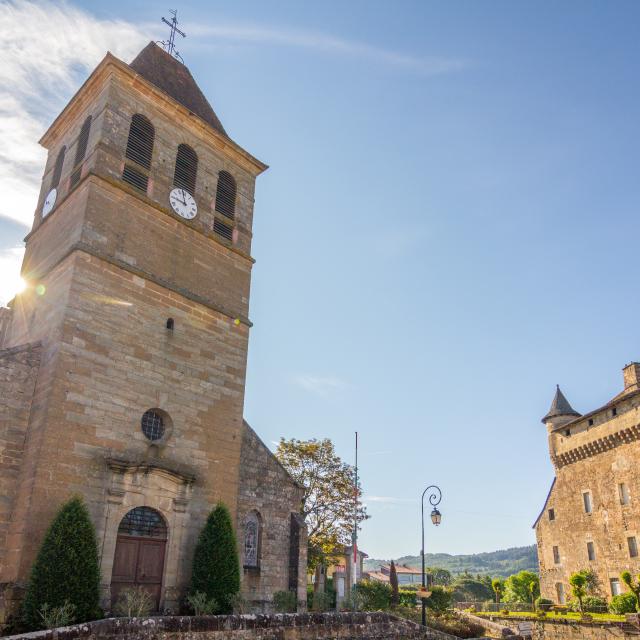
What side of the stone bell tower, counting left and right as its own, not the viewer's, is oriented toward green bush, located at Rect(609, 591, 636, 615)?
left

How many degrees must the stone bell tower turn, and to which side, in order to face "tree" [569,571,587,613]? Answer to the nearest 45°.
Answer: approximately 90° to its left

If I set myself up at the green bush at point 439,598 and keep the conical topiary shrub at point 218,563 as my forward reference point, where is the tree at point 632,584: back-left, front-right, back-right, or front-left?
back-left

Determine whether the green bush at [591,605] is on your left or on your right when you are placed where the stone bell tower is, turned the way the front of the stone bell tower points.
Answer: on your left

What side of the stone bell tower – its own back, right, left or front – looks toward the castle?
left

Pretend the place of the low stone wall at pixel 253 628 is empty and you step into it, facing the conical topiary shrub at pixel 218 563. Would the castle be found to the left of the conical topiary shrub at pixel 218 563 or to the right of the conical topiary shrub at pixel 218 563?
right
